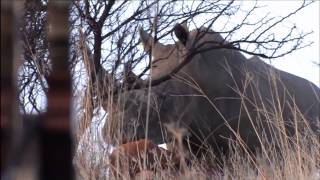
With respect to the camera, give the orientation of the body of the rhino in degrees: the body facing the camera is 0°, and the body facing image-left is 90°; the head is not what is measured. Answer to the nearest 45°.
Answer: approximately 45°

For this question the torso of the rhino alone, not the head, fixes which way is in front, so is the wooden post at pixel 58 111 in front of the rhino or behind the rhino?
in front
